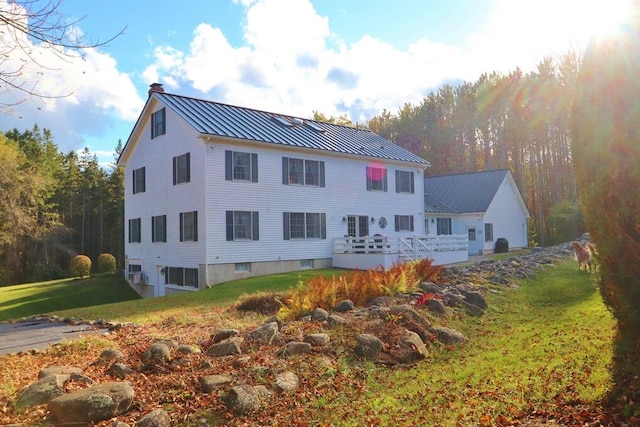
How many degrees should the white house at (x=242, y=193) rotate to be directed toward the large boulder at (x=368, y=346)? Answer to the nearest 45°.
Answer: approximately 45° to its right

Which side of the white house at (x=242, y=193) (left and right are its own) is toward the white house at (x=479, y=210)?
left

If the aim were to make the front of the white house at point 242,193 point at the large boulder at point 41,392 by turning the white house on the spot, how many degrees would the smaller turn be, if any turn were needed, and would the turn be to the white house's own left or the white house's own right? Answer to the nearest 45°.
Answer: approximately 45° to the white house's own right

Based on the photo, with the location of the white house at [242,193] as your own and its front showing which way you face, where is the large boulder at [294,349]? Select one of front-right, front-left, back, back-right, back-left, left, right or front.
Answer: front-right

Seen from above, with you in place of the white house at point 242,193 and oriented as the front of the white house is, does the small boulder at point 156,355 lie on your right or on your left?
on your right

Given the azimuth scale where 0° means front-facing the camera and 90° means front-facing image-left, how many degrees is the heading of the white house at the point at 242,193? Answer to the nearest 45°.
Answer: approximately 315°

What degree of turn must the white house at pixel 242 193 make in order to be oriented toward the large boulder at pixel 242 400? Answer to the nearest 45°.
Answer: approximately 45° to its right
